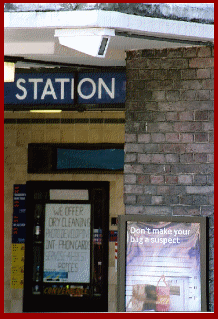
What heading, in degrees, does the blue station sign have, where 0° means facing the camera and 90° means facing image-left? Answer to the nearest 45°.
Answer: approximately 0°

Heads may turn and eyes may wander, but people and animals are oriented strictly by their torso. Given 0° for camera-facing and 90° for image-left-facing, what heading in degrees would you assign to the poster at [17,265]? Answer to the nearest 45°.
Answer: approximately 0°

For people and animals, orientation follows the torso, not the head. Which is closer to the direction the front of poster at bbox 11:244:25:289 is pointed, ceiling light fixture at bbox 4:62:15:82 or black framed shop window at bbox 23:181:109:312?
the ceiling light fixture

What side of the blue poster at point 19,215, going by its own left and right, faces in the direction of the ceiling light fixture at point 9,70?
front

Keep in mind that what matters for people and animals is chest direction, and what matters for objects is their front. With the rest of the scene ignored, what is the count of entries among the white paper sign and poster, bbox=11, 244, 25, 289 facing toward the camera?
2

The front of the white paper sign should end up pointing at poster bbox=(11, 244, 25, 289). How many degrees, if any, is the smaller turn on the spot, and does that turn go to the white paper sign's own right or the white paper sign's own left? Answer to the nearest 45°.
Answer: approximately 90° to the white paper sign's own right

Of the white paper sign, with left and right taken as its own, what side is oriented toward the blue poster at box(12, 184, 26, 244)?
right

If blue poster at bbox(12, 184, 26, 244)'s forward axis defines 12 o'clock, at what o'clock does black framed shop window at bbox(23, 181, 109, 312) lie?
The black framed shop window is roughly at 9 o'clock from the blue poster.

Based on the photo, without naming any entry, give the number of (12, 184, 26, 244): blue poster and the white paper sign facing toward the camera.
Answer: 2
